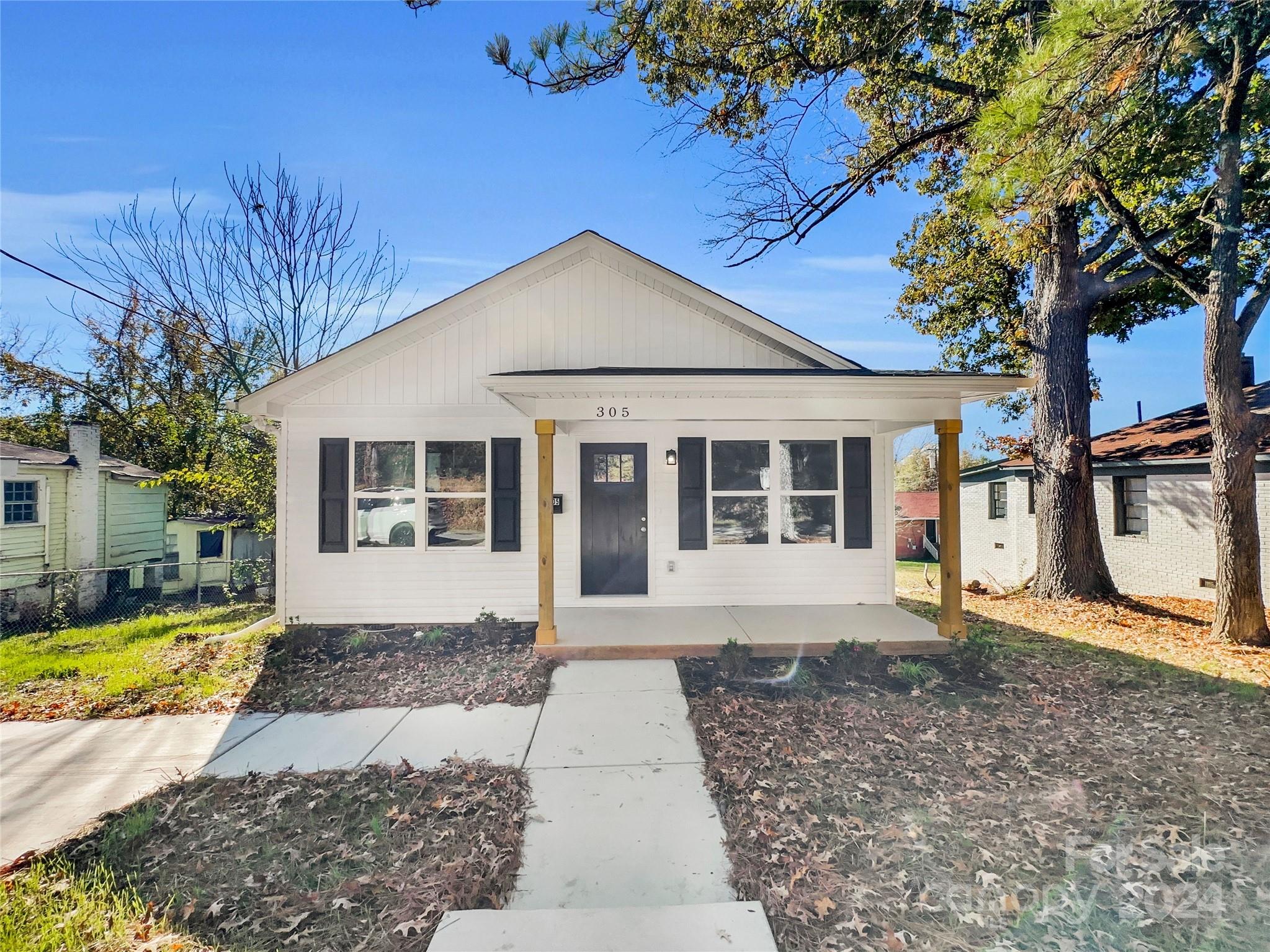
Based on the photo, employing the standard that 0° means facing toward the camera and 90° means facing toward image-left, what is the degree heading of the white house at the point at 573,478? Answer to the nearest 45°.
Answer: approximately 0°

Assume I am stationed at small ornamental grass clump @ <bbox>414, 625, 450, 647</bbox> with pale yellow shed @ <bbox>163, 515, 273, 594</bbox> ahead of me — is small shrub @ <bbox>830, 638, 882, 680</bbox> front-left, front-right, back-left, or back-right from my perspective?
back-right

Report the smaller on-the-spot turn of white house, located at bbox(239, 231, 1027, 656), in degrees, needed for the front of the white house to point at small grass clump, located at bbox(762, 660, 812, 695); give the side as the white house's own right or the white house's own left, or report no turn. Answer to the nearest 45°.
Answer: approximately 45° to the white house's own left

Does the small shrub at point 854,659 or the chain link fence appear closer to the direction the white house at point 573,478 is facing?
the small shrub

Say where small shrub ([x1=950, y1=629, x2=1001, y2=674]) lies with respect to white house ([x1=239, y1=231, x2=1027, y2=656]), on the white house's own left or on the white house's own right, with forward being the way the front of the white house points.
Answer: on the white house's own left

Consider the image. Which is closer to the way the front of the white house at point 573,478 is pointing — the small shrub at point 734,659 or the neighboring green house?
the small shrub
